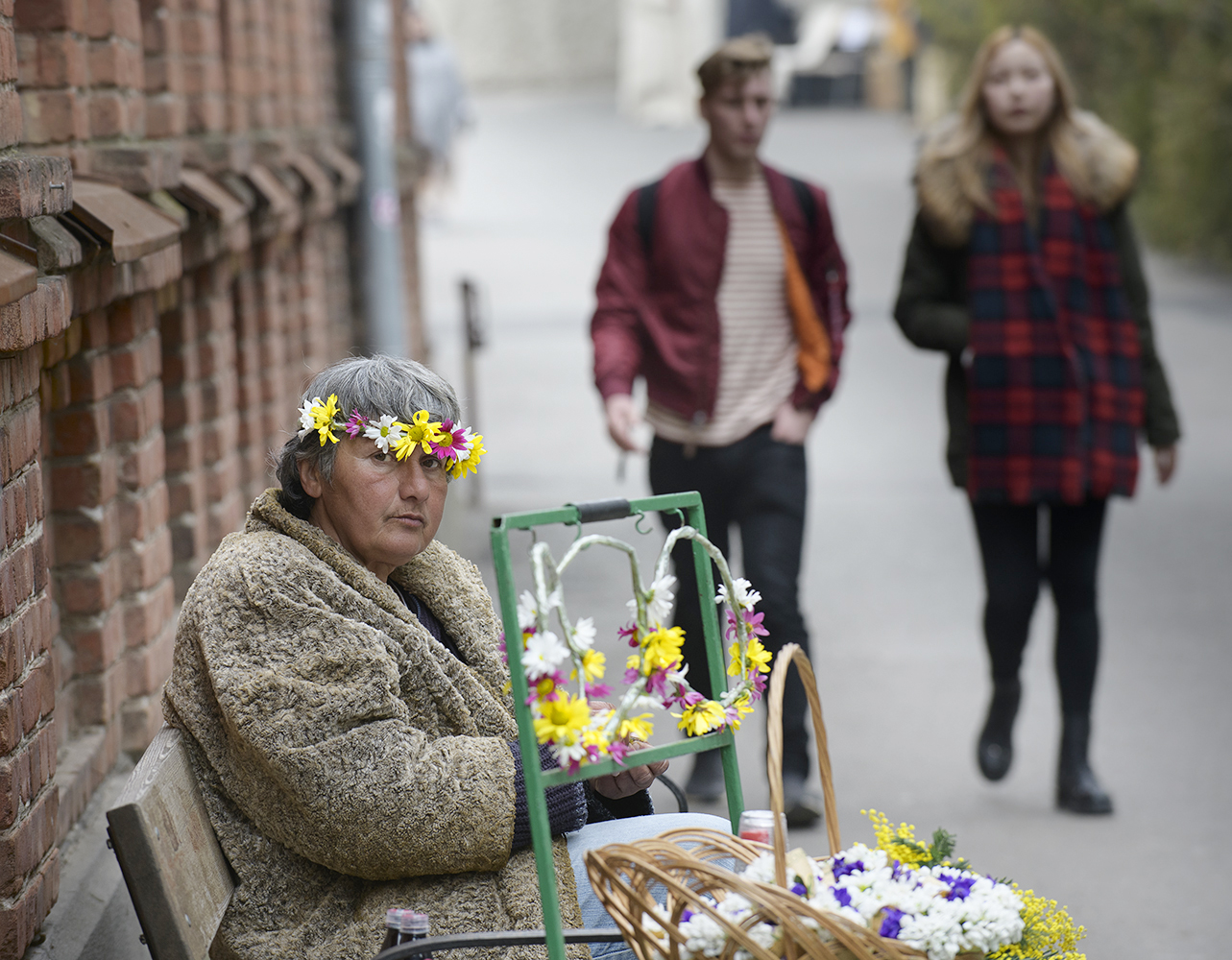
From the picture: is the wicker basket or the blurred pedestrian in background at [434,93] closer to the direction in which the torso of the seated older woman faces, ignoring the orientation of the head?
the wicker basket

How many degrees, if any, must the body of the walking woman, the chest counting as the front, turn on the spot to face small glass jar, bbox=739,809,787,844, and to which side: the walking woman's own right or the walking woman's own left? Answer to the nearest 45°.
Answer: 0° — they already face it

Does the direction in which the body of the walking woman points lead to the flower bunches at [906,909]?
yes

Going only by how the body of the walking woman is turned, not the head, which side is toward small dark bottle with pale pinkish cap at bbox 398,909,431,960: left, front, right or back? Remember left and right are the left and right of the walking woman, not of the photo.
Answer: front

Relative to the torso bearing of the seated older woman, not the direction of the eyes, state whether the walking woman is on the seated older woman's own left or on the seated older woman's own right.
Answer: on the seated older woman's own left

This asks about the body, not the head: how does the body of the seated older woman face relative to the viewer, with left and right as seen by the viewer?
facing the viewer and to the right of the viewer

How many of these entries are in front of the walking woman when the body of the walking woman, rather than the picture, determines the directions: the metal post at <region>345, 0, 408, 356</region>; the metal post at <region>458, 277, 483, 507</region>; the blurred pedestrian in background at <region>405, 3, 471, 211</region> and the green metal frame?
1

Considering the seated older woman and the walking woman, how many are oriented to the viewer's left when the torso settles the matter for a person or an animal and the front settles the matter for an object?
0

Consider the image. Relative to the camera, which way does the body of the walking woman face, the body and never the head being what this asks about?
toward the camera
